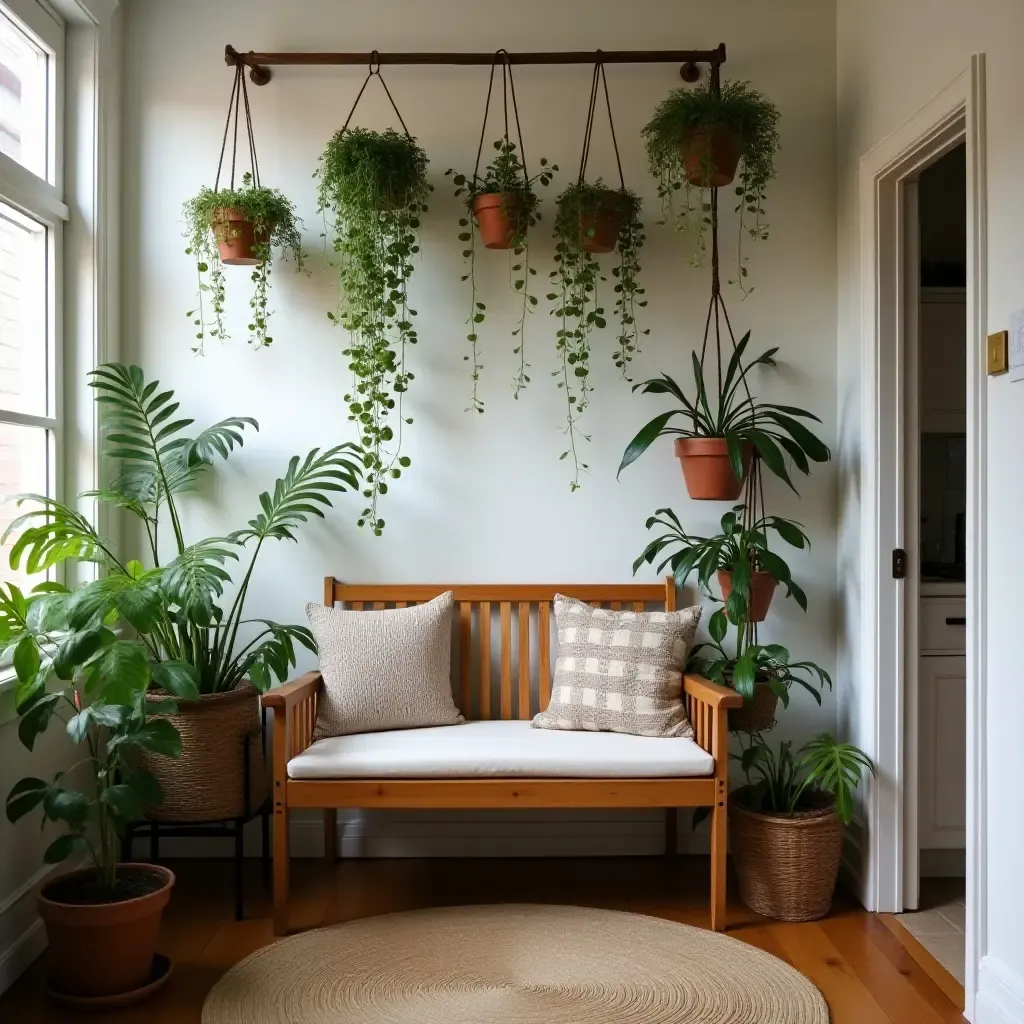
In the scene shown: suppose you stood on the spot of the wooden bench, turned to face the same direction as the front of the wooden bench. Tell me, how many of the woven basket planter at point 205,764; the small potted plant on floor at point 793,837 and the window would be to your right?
2

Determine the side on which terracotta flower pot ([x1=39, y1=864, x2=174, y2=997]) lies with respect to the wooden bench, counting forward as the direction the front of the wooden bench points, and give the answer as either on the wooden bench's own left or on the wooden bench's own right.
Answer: on the wooden bench's own right

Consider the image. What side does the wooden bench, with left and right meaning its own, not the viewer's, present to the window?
right

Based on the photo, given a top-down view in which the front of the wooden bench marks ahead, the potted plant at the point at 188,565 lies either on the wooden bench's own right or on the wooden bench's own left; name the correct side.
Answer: on the wooden bench's own right

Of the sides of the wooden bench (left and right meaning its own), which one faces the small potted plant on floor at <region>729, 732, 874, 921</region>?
left

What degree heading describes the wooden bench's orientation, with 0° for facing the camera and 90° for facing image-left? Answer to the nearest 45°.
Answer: approximately 0°

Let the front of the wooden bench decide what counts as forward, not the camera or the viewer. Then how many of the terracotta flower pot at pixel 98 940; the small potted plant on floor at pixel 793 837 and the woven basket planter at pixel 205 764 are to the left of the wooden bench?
1

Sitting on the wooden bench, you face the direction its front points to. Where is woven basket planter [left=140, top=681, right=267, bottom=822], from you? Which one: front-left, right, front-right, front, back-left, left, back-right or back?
right
